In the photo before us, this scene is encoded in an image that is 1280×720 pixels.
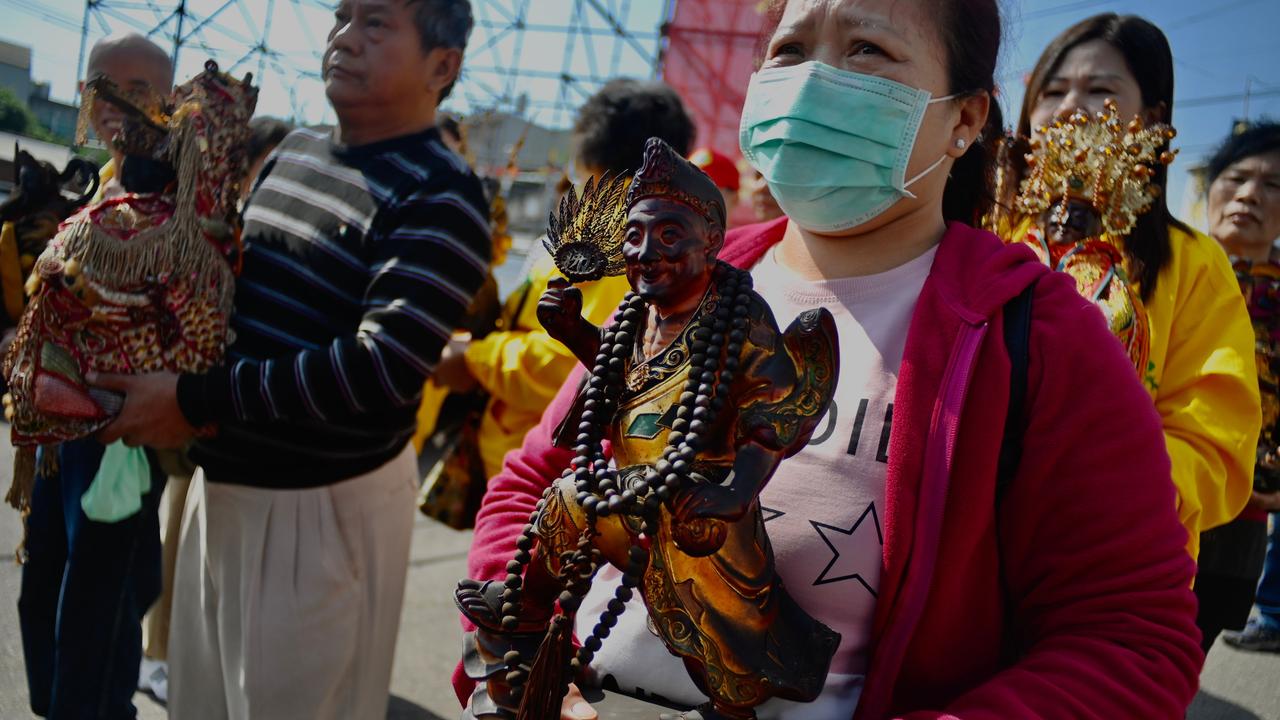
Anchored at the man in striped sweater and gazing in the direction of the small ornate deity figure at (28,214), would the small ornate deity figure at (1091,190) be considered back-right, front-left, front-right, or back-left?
back-right

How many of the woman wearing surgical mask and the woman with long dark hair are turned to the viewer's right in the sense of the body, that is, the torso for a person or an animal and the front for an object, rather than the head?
0

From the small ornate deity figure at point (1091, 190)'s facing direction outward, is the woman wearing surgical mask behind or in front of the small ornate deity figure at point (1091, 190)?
in front

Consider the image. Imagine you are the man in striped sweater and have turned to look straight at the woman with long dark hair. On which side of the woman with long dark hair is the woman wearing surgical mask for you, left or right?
right

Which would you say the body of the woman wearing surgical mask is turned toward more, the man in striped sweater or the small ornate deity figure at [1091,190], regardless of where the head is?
the man in striped sweater

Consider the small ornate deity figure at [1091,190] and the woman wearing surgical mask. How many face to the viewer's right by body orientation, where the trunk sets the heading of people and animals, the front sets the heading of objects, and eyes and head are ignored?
0

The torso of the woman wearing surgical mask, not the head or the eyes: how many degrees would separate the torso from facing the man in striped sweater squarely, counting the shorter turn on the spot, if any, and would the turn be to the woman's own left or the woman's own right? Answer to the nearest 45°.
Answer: approximately 90° to the woman's own right

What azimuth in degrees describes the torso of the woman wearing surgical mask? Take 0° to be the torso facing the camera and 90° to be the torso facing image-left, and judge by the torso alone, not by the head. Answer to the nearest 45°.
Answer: approximately 45°

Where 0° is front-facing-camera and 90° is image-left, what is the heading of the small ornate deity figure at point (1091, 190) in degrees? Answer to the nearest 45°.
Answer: approximately 45°

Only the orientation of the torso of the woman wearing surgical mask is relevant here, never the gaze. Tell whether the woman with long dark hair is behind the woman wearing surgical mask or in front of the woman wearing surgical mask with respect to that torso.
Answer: behind

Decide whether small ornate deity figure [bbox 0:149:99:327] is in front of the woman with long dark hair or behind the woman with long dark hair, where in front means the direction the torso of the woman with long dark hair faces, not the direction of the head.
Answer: in front
